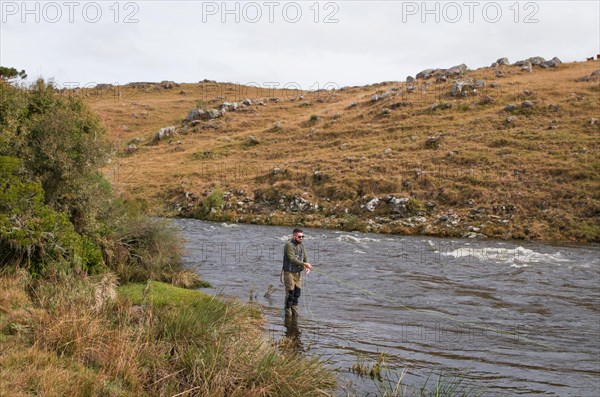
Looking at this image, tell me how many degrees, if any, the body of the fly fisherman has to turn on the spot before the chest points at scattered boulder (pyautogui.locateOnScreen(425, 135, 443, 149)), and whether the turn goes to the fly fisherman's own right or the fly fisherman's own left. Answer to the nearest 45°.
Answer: approximately 135° to the fly fisherman's own left

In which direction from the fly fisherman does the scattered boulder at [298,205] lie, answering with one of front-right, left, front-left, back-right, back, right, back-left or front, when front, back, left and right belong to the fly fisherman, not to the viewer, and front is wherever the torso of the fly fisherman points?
back-left

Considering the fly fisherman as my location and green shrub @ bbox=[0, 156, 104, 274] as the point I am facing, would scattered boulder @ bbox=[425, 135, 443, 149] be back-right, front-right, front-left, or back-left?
back-right

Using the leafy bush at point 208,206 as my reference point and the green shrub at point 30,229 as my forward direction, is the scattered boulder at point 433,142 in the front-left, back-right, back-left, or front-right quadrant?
back-left

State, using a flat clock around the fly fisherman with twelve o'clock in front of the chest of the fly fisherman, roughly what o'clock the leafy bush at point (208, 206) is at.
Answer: The leafy bush is roughly at 7 o'clock from the fly fisherman.

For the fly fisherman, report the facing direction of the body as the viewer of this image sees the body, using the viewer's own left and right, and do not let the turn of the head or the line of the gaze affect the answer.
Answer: facing the viewer and to the right of the viewer

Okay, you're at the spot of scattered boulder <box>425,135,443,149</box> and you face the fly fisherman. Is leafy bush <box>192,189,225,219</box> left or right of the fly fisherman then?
right
